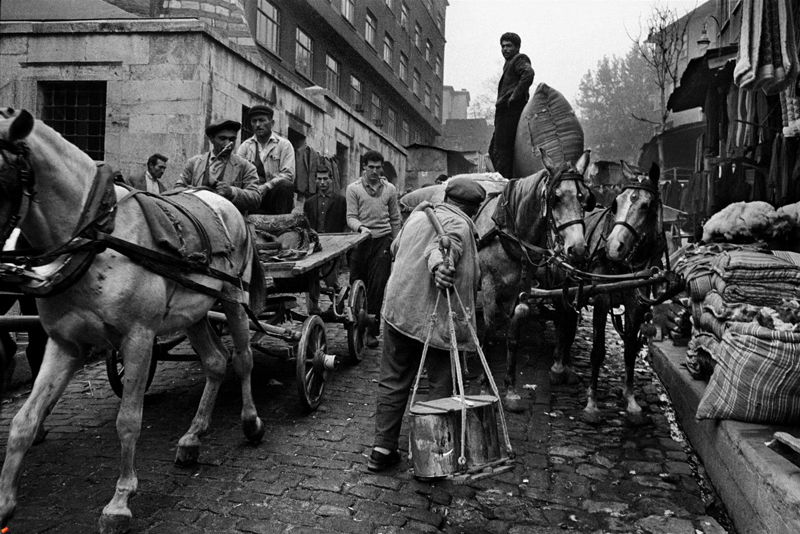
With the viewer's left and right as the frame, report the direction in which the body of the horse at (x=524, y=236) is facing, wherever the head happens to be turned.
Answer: facing the viewer and to the right of the viewer

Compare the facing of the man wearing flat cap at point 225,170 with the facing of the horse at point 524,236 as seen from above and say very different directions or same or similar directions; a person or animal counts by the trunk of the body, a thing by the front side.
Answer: same or similar directions

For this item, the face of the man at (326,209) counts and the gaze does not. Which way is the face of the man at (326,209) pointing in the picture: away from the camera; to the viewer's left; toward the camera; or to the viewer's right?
toward the camera

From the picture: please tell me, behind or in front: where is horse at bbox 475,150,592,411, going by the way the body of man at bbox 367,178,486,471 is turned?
in front

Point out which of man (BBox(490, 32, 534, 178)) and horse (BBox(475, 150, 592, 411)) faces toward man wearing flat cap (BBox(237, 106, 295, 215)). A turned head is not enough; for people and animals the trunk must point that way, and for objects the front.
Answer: the man

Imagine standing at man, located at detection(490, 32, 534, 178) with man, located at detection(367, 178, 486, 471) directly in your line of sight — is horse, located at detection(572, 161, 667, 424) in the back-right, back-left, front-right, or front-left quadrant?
front-left

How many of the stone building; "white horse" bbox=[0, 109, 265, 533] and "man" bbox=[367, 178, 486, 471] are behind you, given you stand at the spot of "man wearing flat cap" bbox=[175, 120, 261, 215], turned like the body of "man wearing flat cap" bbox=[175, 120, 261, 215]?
1

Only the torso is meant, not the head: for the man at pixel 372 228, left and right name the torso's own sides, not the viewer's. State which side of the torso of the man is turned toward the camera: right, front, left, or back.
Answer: front

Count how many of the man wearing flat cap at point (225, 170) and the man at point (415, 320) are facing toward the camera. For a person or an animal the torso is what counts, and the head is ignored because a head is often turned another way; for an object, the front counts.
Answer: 1

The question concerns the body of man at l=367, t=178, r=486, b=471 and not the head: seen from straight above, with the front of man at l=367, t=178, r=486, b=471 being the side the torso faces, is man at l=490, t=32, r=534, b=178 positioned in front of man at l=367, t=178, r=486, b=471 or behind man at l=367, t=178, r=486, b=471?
in front

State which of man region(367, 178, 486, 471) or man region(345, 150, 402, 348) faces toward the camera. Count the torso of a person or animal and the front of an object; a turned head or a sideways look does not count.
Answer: man region(345, 150, 402, 348)

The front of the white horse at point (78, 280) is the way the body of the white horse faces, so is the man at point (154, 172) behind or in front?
behind

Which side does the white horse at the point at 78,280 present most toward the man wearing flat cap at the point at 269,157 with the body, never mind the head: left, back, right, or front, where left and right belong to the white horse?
back

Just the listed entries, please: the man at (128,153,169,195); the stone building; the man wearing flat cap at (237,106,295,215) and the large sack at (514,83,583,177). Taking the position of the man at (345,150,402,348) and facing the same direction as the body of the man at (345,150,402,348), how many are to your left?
1

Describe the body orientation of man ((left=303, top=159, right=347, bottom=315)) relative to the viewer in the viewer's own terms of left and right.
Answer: facing the viewer

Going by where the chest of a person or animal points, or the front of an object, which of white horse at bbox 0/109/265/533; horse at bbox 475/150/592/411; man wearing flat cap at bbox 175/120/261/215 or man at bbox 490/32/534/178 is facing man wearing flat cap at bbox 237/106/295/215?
the man

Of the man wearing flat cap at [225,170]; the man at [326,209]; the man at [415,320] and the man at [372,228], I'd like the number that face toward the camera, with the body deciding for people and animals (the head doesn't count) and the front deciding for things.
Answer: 3

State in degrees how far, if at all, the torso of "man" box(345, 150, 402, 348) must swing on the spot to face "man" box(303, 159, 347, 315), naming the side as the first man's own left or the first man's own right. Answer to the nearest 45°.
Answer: approximately 135° to the first man's own right

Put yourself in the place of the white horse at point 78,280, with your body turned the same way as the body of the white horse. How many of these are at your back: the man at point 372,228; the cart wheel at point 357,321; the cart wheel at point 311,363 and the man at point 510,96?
4
